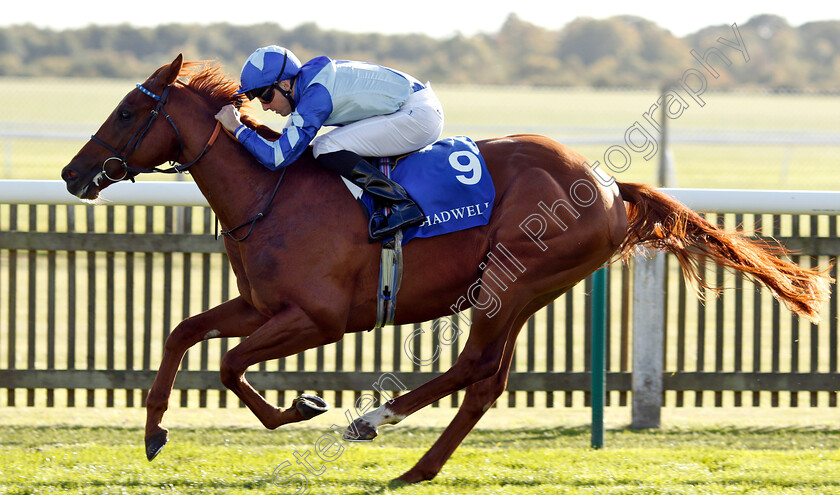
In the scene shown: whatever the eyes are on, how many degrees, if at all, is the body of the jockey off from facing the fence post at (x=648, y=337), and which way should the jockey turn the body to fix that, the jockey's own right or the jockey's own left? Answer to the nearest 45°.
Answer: approximately 135° to the jockey's own right

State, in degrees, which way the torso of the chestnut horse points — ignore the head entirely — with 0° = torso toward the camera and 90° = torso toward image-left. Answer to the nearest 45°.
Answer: approximately 90°

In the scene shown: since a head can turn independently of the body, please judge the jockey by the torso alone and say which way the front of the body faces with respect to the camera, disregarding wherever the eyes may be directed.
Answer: to the viewer's left

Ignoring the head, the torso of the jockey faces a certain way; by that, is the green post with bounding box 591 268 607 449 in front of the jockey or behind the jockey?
behind

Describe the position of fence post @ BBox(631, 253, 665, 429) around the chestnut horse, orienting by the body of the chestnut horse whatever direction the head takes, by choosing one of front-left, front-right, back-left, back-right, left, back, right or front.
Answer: back-right

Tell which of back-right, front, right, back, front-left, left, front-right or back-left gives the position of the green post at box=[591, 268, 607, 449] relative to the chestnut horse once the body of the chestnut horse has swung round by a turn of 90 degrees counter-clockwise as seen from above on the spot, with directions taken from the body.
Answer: back-left
